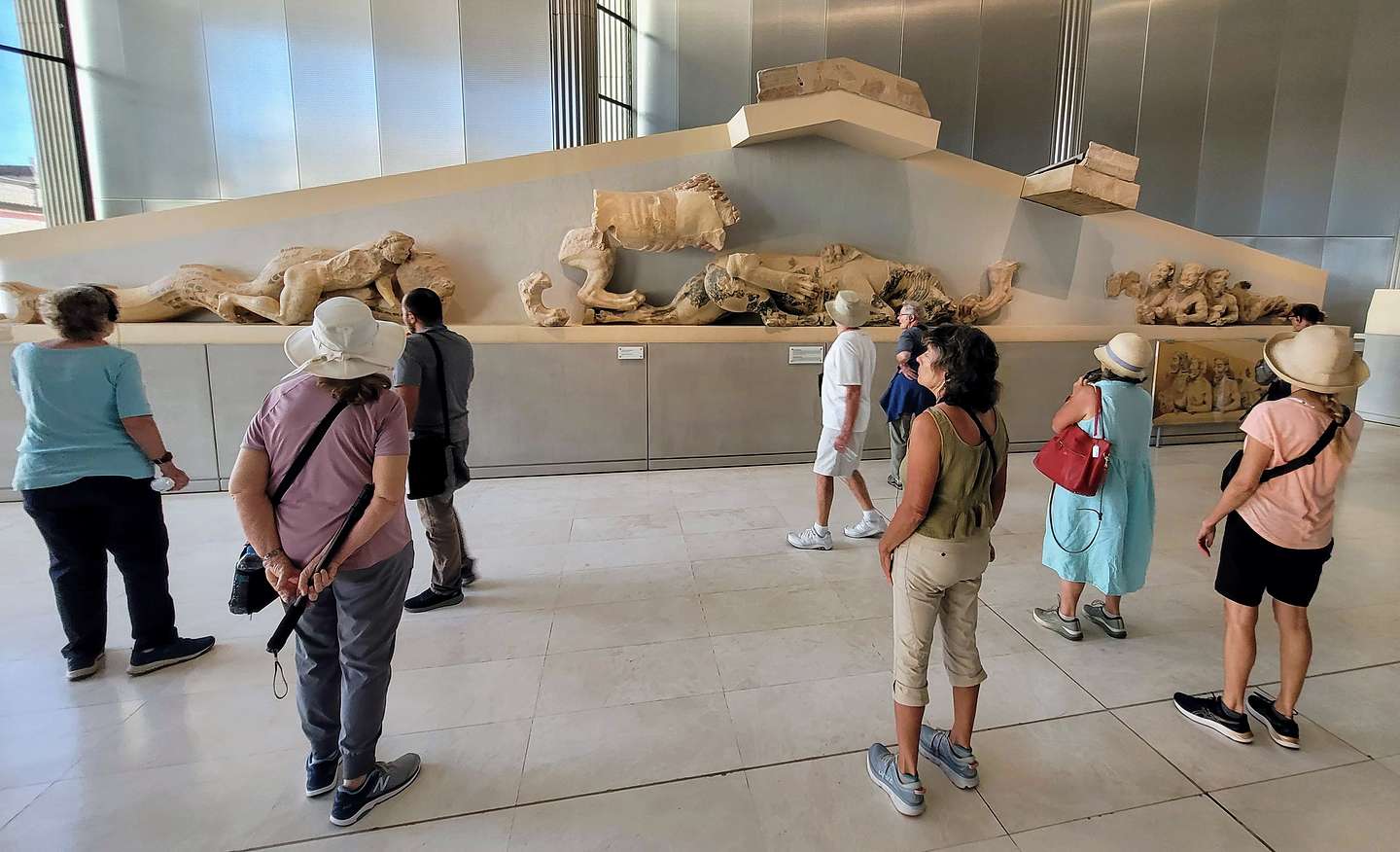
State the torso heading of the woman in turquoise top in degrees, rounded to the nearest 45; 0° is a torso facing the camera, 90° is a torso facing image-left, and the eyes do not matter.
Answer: approximately 225°

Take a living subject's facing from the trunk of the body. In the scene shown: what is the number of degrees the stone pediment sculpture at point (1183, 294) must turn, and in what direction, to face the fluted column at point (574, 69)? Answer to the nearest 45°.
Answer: approximately 90° to its right

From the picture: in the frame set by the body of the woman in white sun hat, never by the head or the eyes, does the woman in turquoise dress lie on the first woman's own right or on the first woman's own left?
on the first woman's own right

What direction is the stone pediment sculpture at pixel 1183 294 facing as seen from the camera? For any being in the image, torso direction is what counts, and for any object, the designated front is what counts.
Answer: toward the camera

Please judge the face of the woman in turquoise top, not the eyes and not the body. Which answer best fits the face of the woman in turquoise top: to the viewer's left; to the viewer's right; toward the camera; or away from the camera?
away from the camera

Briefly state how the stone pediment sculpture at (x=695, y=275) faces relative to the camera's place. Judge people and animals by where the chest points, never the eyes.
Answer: facing the viewer

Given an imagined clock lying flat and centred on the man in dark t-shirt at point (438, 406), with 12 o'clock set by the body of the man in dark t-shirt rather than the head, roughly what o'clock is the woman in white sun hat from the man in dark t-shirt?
The woman in white sun hat is roughly at 8 o'clock from the man in dark t-shirt.

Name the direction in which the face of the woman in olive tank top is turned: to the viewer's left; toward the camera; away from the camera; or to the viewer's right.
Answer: to the viewer's left

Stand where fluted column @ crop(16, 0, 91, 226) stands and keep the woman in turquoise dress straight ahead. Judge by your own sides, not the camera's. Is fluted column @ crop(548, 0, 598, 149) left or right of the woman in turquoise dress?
left

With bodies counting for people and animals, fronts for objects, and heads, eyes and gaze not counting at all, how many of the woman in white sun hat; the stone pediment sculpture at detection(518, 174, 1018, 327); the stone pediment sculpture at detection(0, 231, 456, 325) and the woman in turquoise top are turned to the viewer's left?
0

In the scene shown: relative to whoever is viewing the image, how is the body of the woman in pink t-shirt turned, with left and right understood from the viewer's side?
facing away from the viewer and to the left of the viewer

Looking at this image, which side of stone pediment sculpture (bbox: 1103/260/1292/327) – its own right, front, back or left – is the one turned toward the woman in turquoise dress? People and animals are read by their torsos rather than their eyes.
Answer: front

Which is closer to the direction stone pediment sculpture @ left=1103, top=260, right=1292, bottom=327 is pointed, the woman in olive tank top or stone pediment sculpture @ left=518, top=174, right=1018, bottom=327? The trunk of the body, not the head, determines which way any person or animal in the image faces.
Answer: the woman in olive tank top

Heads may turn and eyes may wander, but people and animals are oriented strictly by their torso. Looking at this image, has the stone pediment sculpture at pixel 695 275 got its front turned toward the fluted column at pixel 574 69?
no

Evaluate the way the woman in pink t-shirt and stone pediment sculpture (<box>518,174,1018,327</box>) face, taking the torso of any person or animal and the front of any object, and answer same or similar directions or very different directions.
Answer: very different directions

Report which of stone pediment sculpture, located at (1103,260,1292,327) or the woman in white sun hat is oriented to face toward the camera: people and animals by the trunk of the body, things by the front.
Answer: the stone pediment sculpture

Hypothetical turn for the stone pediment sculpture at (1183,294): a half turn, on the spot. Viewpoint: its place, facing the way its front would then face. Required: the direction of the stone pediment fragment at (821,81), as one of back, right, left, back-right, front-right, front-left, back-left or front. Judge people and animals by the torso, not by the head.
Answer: back-left

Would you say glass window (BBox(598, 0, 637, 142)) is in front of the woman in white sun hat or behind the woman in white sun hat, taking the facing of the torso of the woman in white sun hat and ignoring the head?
in front
